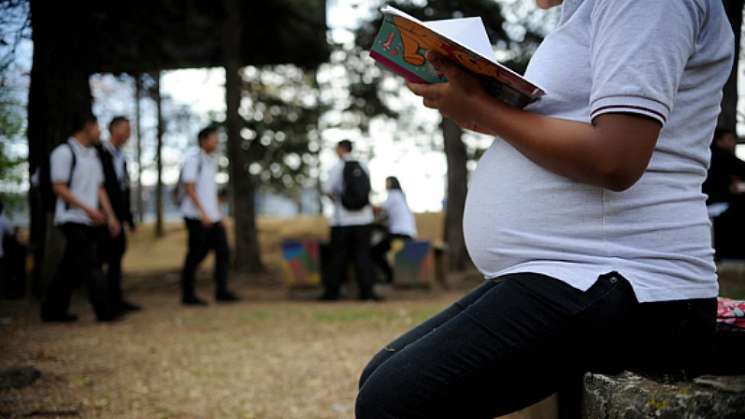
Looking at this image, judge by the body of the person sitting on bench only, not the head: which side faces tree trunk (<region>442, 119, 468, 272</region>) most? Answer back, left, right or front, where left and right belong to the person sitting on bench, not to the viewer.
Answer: right

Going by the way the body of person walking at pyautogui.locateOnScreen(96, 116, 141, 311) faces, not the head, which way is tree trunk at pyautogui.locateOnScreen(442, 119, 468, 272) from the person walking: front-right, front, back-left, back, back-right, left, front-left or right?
front-left

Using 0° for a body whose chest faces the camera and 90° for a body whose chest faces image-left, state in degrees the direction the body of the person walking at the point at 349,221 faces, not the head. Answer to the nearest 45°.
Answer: approximately 135°

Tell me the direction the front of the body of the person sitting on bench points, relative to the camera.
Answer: to the viewer's left

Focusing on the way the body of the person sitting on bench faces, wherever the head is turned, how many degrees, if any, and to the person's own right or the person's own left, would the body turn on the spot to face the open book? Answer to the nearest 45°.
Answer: approximately 90° to the person's own left

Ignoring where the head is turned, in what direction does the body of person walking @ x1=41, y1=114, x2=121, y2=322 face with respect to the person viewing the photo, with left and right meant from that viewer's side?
facing to the right of the viewer

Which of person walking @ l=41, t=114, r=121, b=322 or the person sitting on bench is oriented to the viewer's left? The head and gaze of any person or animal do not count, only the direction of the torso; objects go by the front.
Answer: the person sitting on bench

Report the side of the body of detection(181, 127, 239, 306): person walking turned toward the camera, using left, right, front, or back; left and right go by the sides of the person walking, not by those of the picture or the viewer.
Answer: right

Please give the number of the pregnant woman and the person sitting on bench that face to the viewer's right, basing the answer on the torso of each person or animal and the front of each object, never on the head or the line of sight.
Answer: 0

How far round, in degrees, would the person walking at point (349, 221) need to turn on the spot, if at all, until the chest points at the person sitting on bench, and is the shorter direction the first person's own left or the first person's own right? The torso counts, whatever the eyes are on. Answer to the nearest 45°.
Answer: approximately 45° to the first person's own right

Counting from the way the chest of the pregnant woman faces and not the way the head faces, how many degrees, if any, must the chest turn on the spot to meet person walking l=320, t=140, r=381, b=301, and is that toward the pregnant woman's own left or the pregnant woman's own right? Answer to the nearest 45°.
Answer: approximately 90° to the pregnant woman's own right
